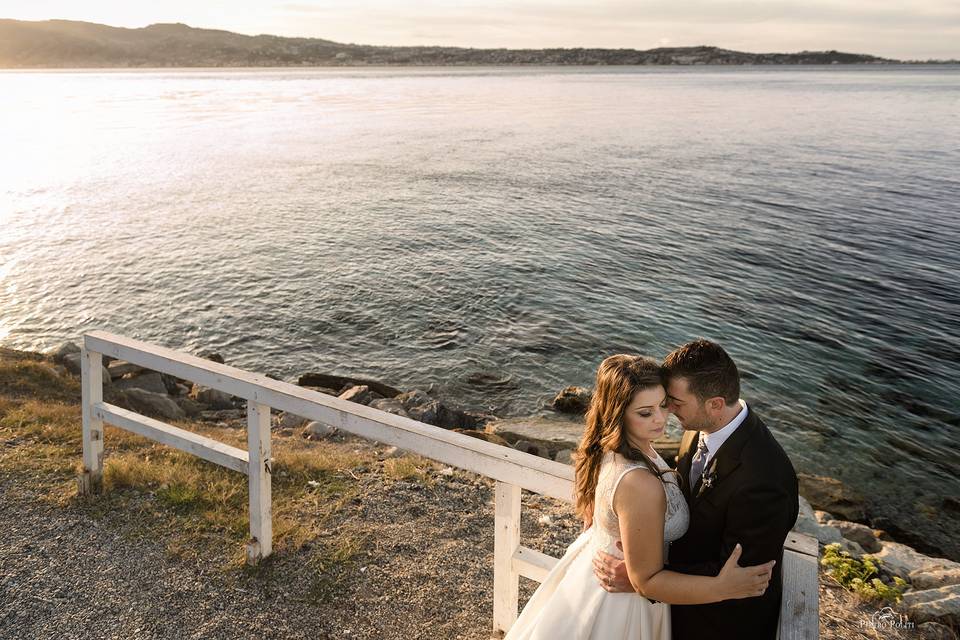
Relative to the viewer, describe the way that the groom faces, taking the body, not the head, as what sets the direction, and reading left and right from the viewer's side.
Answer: facing the viewer and to the left of the viewer

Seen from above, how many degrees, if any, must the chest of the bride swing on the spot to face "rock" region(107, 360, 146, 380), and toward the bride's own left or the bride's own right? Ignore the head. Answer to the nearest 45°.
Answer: approximately 135° to the bride's own left

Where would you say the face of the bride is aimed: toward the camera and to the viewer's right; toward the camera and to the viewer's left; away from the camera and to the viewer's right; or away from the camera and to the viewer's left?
toward the camera and to the viewer's right

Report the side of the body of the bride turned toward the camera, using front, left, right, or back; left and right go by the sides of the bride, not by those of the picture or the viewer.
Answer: right

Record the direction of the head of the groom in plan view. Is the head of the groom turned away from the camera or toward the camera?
toward the camera
